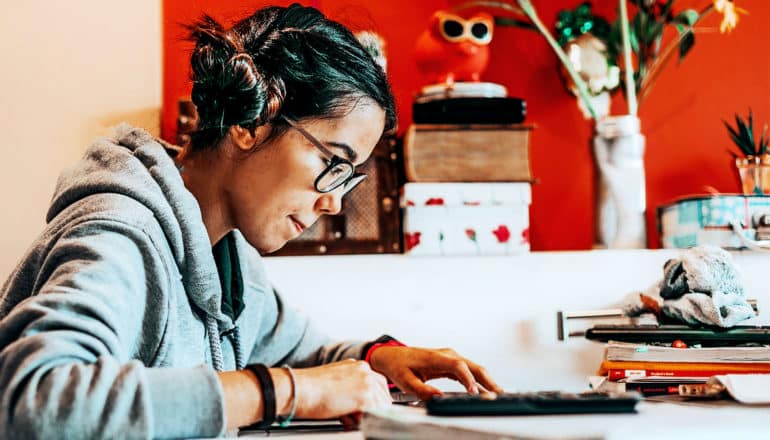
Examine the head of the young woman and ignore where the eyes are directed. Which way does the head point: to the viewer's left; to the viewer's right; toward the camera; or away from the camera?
to the viewer's right

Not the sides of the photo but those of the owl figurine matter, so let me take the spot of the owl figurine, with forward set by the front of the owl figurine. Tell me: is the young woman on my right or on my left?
on my right

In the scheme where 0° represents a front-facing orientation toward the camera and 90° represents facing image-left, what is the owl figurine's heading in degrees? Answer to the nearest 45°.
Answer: approximately 315°
